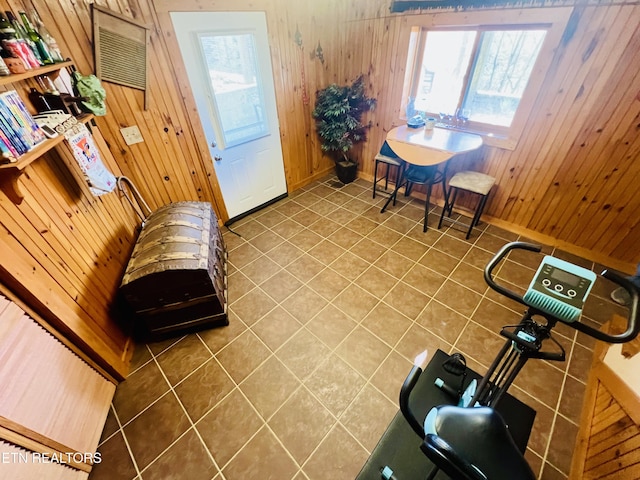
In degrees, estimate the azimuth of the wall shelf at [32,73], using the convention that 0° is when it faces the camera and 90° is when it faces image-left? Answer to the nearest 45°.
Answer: approximately 315°

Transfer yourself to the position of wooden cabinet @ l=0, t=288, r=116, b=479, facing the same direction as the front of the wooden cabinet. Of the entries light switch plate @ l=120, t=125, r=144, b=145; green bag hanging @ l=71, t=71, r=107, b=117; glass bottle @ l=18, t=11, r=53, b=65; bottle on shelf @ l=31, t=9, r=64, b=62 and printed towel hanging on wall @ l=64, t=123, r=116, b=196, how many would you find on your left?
5

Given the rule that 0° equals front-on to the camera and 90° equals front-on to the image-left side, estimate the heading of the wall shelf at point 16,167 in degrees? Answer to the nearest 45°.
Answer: approximately 315°

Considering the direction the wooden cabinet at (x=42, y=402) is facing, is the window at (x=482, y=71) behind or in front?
in front

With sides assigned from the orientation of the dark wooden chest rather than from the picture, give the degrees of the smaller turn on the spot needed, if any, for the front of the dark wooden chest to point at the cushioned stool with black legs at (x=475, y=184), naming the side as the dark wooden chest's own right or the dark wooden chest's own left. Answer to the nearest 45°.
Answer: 0° — it already faces it

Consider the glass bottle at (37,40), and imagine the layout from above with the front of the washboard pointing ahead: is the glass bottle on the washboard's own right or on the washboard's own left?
on the washboard's own right

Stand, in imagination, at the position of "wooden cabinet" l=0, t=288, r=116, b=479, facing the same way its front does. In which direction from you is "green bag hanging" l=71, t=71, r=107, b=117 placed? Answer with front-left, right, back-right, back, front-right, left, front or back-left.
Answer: left

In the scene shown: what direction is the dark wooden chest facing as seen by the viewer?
to the viewer's right

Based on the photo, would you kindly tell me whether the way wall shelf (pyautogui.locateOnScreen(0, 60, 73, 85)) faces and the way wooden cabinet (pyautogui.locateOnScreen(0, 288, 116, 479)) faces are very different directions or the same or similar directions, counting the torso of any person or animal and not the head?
same or similar directions

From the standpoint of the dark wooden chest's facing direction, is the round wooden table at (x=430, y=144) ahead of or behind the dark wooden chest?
ahead

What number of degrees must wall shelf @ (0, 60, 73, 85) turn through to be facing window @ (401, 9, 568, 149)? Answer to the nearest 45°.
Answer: approximately 45° to its left

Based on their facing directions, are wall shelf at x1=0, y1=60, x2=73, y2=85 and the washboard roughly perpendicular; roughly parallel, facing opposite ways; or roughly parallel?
roughly parallel
